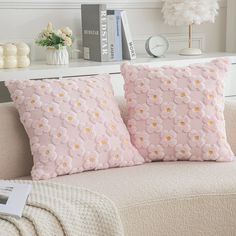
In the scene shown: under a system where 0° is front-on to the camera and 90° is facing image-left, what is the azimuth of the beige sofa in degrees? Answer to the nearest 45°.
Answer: approximately 0°

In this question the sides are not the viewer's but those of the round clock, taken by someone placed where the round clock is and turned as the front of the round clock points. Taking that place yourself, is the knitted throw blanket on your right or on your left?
on your right

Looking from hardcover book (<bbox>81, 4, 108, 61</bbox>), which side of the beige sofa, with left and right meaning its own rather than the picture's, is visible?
back

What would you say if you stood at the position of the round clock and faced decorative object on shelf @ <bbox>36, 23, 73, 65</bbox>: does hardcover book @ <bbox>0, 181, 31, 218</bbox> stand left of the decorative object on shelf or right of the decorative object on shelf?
left

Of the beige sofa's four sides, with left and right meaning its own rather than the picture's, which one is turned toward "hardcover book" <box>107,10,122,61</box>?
back

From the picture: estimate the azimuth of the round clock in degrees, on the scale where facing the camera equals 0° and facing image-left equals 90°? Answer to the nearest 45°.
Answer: approximately 315°

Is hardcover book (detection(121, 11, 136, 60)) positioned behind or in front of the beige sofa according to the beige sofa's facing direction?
behind
